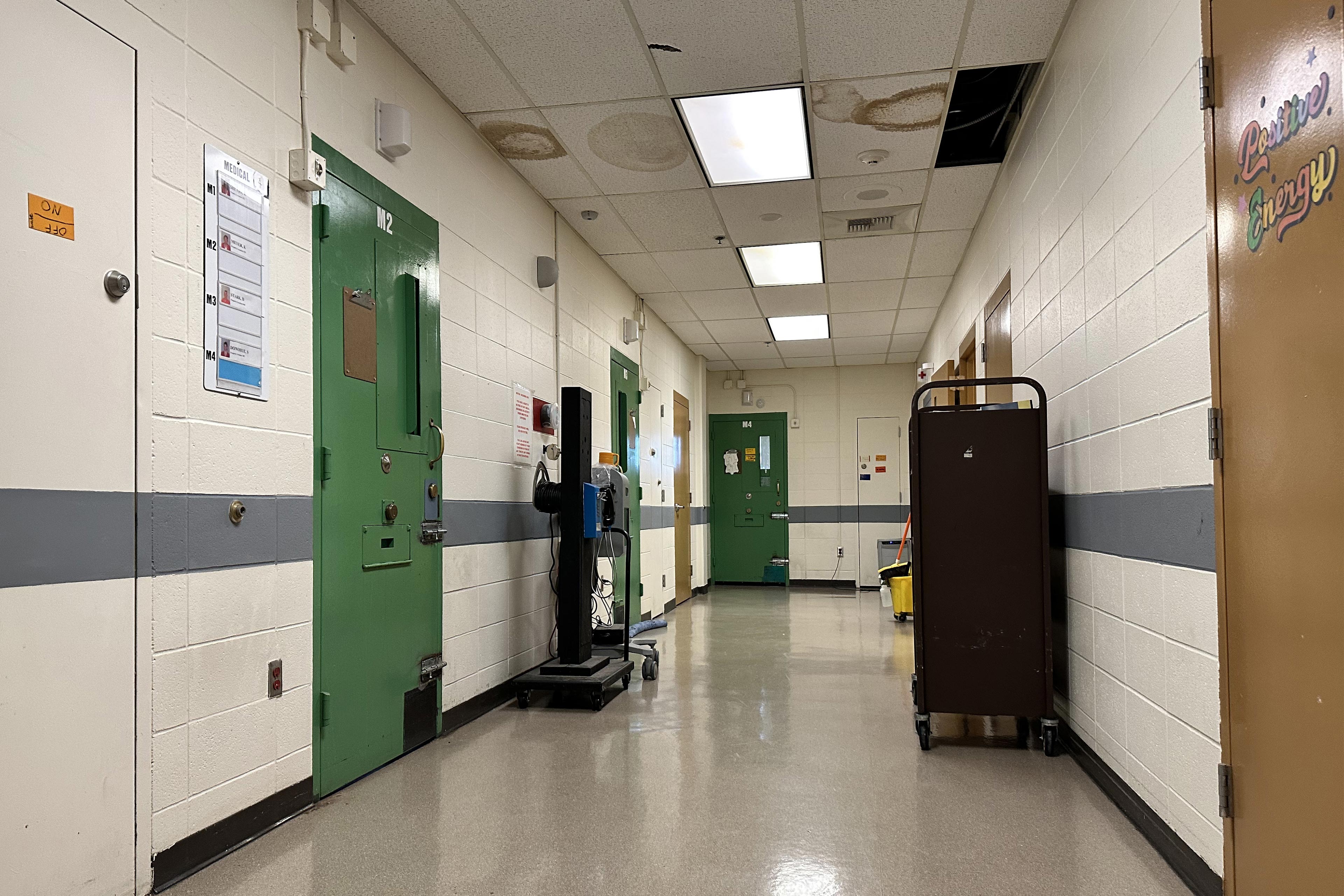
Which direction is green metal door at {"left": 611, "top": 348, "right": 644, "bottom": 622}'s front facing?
to the viewer's right

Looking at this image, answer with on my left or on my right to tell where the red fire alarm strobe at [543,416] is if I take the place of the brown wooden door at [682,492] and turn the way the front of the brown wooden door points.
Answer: on my right

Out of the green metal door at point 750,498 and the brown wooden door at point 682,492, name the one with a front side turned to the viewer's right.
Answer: the brown wooden door

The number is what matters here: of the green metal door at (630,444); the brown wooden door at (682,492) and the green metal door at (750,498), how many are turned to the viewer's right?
2

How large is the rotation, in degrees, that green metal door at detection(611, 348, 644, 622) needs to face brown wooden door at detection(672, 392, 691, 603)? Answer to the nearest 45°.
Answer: approximately 90° to its left

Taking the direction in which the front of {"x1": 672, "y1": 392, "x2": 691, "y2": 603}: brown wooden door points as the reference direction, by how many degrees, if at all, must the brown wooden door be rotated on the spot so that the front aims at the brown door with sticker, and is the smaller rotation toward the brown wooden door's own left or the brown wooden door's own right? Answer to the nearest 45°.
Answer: approximately 90° to the brown wooden door's own right

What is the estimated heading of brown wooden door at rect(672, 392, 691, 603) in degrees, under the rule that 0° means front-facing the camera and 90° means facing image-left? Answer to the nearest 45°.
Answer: approximately 270°

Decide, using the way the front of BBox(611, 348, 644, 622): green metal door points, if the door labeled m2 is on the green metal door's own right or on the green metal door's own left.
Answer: on the green metal door's own right

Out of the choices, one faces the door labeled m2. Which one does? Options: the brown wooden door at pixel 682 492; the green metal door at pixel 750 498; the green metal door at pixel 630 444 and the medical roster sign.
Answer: the green metal door at pixel 750 498

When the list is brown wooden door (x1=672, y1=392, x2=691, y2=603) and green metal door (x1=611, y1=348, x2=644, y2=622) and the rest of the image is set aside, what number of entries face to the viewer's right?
2

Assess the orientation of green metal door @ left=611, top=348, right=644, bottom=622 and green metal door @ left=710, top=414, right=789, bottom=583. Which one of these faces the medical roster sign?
green metal door @ left=710, top=414, right=789, bottom=583

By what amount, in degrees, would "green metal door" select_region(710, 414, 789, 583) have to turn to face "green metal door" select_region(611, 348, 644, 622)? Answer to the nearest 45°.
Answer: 0° — it already faces it

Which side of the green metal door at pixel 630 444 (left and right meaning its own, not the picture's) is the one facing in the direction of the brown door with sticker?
right

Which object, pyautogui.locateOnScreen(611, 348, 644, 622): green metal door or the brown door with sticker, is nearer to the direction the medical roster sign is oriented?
the brown door with sticker

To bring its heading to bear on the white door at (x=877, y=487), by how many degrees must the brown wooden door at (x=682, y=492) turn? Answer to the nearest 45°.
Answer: approximately 45° to its left

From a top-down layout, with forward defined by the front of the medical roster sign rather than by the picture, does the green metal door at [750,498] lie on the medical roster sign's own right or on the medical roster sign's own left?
on the medical roster sign's own left
